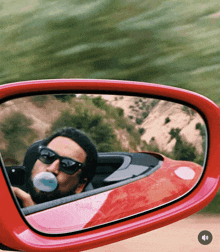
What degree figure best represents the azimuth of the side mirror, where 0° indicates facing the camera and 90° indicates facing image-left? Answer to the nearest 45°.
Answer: approximately 0°
